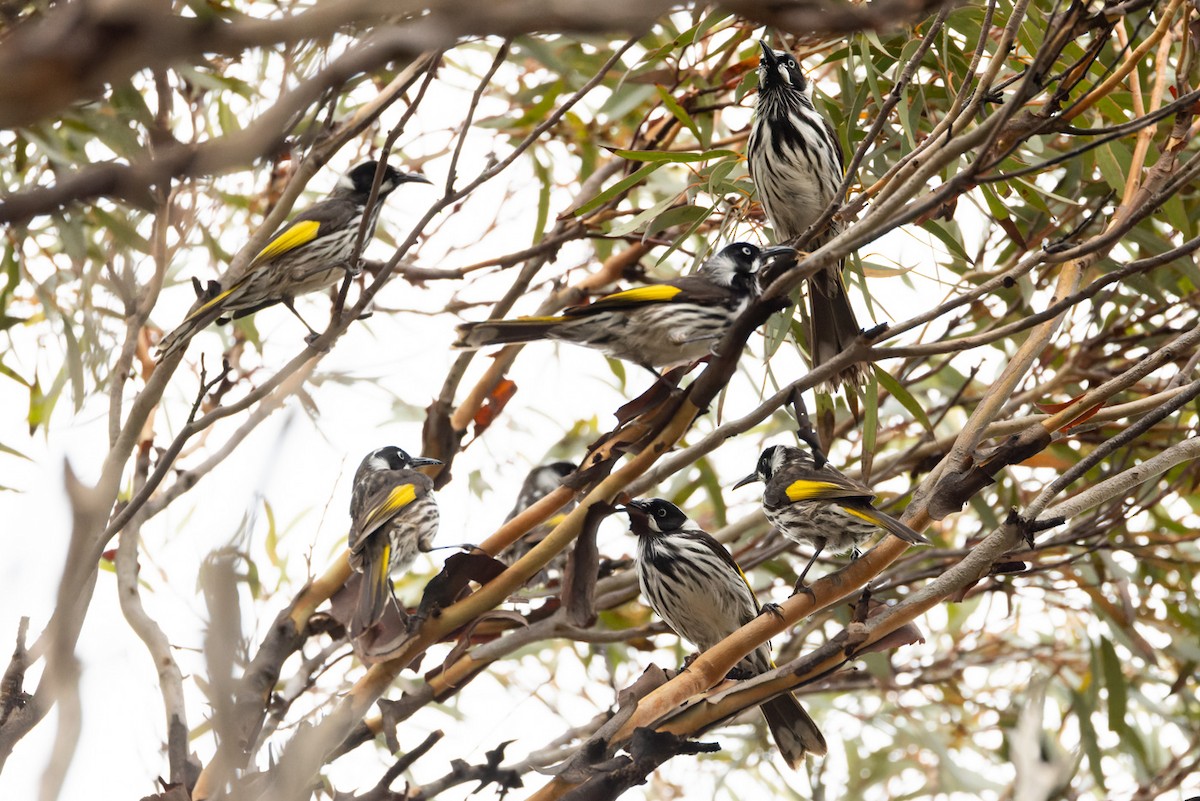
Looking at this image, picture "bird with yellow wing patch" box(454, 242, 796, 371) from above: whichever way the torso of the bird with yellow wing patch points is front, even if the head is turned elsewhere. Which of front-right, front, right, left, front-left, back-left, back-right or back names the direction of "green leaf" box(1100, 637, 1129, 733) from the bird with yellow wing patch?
front-left

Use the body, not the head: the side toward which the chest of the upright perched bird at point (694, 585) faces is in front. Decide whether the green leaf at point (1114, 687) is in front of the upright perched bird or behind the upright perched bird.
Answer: behind

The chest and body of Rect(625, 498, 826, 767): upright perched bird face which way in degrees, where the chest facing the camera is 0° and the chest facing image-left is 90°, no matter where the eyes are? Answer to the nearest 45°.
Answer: approximately 45°

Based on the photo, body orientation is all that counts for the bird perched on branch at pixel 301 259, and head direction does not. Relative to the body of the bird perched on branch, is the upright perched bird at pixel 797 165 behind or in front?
in front

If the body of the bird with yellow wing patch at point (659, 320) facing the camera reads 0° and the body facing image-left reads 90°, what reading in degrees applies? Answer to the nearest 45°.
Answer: approximately 270°

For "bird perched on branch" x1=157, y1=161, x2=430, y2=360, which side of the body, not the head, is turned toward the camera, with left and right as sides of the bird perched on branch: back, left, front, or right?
right

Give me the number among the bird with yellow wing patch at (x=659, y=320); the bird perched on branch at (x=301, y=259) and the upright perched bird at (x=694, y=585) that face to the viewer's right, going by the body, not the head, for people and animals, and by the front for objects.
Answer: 2
